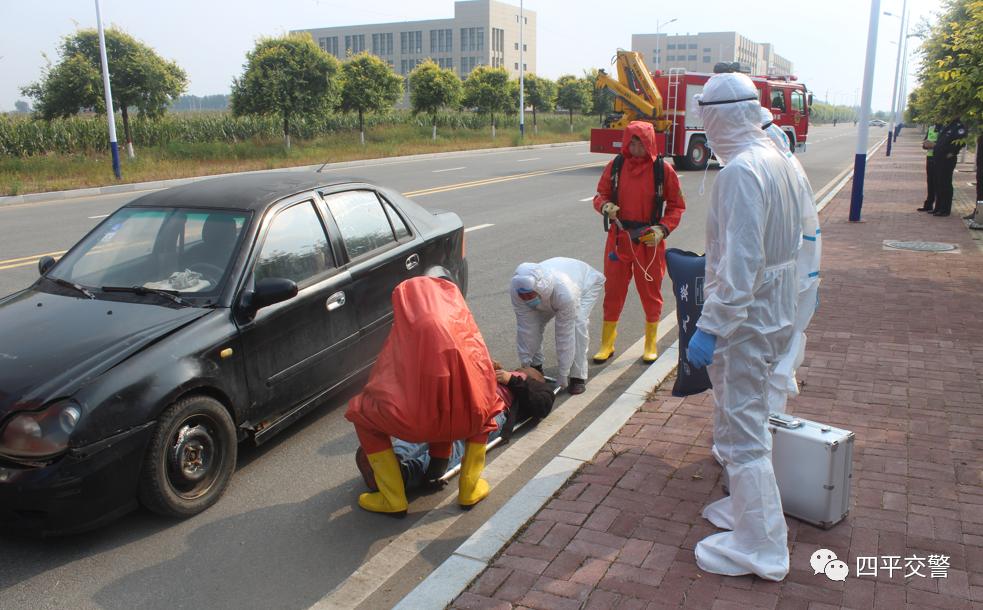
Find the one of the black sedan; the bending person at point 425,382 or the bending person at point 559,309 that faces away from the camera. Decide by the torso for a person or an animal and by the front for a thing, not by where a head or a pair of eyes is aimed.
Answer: the bending person at point 425,382

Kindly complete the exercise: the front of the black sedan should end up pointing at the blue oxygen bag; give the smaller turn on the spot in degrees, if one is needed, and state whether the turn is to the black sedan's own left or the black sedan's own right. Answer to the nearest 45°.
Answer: approximately 135° to the black sedan's own left

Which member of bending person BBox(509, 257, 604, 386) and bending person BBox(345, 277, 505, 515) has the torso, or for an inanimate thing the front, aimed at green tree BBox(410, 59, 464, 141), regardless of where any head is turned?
bending person BBox(345, 277, 505, 515)

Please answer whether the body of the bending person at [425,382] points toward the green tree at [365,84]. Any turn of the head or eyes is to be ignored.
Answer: yes

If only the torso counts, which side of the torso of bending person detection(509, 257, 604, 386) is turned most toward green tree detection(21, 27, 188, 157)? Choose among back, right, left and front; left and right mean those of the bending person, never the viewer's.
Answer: right

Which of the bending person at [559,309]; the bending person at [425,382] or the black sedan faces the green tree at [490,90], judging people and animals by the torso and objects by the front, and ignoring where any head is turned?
the bending person at [425,382]

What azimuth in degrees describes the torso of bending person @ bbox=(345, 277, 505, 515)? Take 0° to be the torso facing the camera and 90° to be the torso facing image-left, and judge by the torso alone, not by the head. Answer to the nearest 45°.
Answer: approximately 180°

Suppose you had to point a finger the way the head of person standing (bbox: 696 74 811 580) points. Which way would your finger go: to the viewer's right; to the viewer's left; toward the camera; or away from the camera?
to the viewer's left

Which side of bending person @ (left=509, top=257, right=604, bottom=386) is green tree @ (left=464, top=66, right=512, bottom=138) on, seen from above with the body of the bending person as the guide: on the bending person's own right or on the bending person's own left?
on the bending person's own right

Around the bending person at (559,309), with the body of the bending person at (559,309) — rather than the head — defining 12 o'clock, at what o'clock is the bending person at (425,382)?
the bending person at (425,382) is roughly at 11 o'clock from the bending person at (559,309).

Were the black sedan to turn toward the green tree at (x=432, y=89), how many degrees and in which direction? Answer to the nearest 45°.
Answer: approximately 135° to its right

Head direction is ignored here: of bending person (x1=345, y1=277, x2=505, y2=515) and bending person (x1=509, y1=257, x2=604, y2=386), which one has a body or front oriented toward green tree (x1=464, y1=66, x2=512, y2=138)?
bending person (x1=345, y1=277, x2=505, y2=515)

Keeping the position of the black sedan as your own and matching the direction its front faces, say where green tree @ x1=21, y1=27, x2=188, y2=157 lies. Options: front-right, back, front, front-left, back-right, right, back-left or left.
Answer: back-right

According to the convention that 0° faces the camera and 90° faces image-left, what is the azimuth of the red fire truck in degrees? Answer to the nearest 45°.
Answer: approximately 225°
